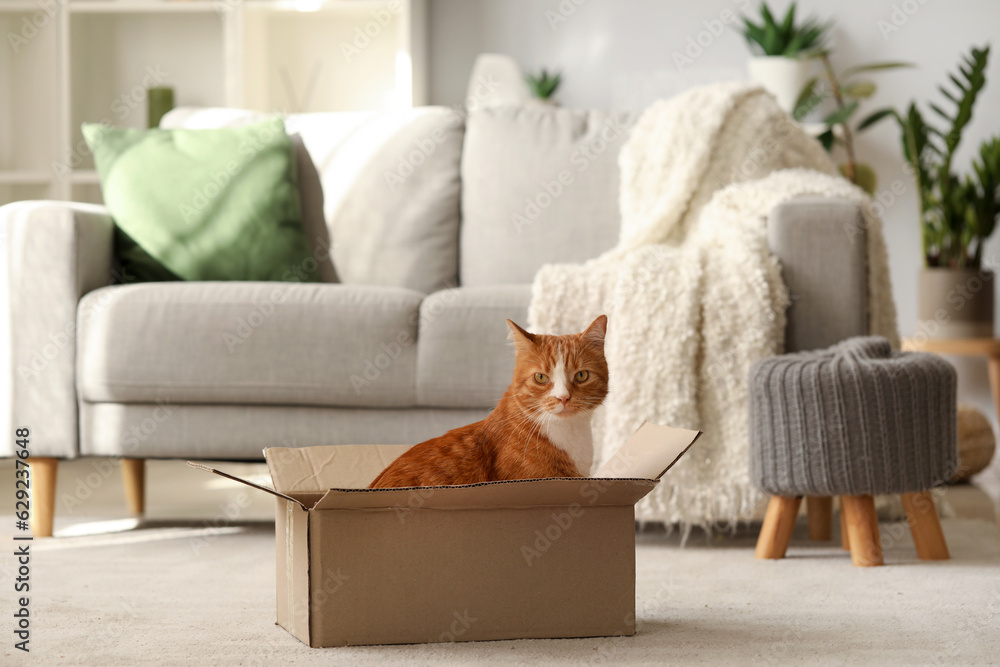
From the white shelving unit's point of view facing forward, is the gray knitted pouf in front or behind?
in front

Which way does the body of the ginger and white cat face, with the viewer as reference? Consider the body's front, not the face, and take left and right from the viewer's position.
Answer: facing the viewer and to the right of the viewer

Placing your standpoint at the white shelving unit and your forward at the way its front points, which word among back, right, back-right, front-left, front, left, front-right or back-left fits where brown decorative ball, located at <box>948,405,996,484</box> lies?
front-left

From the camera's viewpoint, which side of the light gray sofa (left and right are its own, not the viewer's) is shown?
front

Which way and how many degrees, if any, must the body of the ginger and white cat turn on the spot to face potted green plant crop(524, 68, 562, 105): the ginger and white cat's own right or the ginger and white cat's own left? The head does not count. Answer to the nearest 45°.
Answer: approximately 135° to the ginger and white cat's own left

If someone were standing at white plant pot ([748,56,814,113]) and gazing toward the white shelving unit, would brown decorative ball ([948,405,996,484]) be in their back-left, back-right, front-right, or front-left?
back-left

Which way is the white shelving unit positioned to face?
toward the camera

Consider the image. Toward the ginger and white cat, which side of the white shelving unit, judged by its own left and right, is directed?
front

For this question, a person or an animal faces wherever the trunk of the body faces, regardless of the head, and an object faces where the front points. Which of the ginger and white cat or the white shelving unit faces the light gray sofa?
the white shelving unit

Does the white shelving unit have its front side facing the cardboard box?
yes

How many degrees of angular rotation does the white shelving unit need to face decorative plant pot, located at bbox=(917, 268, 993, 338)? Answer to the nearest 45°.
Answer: approximately 45° to its left

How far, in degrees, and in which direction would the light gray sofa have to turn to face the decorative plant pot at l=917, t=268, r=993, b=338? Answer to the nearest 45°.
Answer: approximately 135° to its left

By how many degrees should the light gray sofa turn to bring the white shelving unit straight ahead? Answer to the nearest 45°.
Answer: approximately 180°

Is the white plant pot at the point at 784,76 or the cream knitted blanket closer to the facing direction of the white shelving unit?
the cream knitted blanket

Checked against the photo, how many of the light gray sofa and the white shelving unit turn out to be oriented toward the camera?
2

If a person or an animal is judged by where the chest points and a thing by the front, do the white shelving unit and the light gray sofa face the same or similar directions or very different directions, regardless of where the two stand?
same or similar directions
